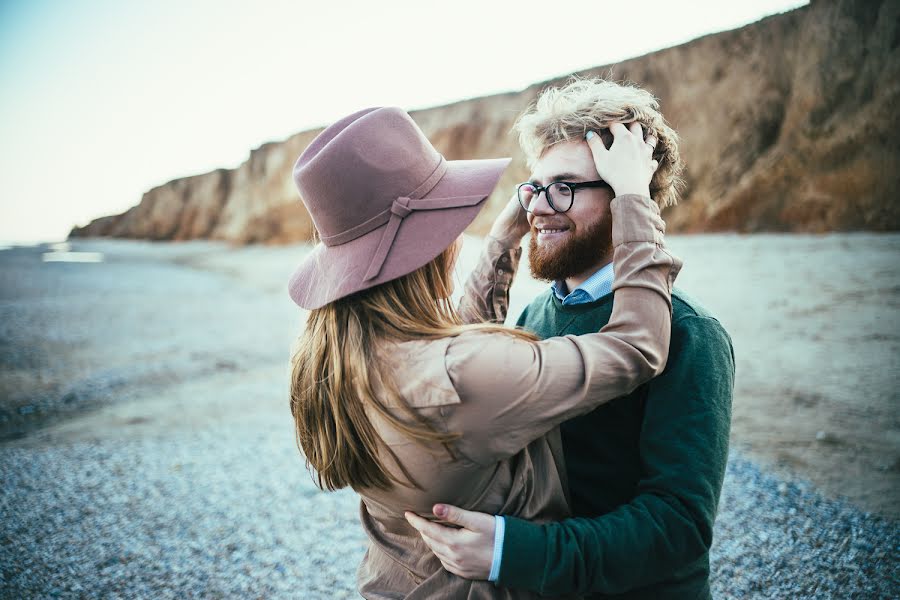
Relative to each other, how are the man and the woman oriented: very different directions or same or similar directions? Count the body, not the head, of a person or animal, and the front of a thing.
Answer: very different directions

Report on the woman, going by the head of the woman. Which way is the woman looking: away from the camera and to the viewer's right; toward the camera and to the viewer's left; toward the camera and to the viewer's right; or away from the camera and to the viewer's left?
away from the camera and to the viewer's right

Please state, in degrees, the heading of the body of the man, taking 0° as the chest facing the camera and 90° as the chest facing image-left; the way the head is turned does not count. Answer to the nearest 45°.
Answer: approximately 45°

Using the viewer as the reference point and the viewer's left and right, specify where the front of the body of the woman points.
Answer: facing away from the viewer and to the right of the viewer
